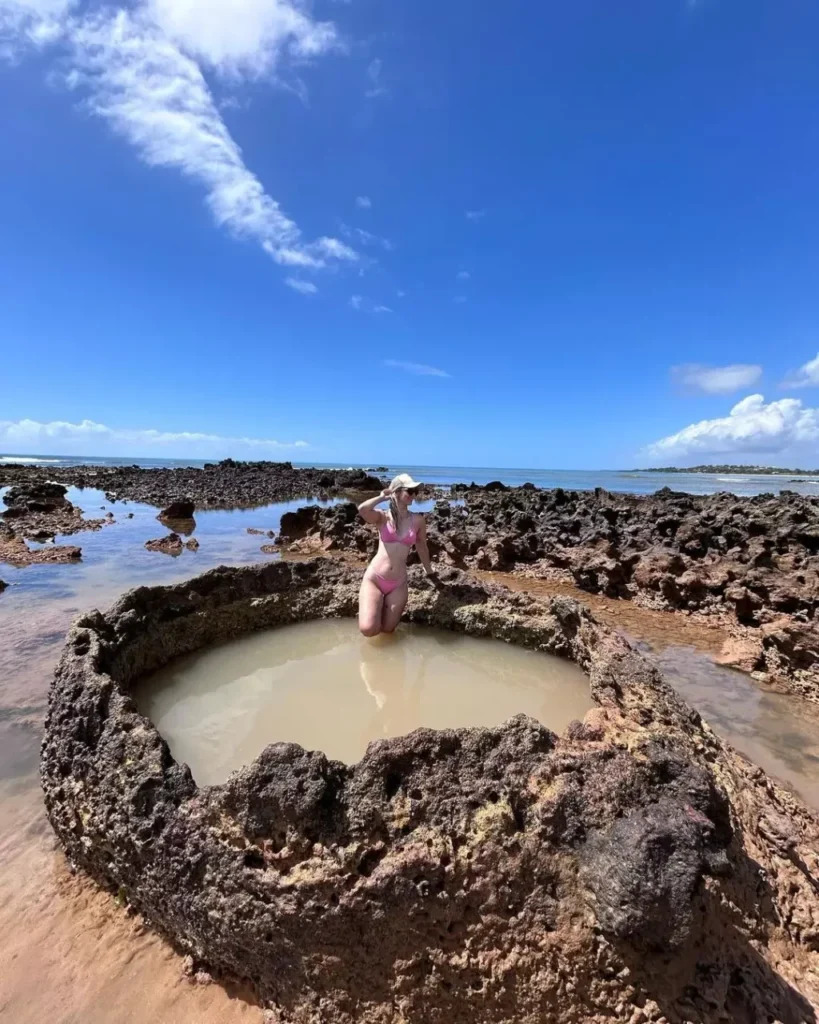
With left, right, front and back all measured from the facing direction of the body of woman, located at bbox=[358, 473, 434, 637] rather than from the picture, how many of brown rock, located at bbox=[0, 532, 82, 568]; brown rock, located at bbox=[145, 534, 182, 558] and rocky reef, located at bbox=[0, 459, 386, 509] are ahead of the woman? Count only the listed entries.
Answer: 0

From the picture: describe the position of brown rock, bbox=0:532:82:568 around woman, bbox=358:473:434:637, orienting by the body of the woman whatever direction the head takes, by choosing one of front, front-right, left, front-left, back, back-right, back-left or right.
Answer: back-right

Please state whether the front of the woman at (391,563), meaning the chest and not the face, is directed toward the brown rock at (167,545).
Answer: no

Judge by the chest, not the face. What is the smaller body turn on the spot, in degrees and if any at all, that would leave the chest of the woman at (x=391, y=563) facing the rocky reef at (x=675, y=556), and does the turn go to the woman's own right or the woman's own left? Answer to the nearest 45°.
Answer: approximately 135° to the woman's own left

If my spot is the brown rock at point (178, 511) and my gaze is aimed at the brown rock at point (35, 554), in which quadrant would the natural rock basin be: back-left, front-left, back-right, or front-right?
front-left

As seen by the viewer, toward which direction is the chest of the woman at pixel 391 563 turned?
toward the camera

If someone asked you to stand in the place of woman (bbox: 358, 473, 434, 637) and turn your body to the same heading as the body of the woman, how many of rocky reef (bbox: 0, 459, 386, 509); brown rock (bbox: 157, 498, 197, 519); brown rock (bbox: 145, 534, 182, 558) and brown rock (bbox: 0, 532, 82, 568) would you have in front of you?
0

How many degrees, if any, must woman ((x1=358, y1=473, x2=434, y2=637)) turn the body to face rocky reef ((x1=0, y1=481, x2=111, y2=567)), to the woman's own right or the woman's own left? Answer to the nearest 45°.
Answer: approximately 135° to the woman's own right

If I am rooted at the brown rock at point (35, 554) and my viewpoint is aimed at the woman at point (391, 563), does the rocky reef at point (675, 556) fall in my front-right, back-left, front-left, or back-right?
front-left

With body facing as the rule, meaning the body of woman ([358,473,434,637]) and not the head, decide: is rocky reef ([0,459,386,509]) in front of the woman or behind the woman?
behind

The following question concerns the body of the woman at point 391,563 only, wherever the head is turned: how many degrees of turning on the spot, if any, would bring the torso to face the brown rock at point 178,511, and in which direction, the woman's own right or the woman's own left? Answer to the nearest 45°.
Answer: approximately 135° to the woman's own right
